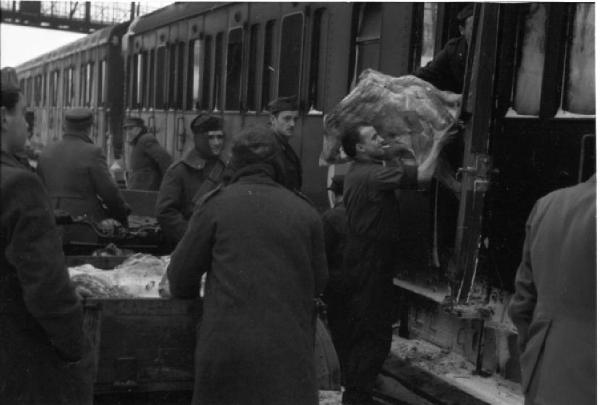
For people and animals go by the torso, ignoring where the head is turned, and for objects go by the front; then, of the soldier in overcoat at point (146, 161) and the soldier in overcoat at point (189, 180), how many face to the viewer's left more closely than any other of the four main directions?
1

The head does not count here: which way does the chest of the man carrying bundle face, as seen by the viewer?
to the viewer's right

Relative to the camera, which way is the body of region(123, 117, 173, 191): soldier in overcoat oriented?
to the viewer's left

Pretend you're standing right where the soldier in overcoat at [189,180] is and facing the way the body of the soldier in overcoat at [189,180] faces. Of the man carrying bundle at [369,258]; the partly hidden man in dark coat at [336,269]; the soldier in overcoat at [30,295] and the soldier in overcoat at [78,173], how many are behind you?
1

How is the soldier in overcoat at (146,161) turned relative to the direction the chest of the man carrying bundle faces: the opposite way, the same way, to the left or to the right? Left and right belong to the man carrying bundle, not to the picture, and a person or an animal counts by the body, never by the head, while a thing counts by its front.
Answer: the opposite way

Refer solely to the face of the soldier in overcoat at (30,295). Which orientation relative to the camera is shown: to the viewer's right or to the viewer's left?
to the viewer's right
